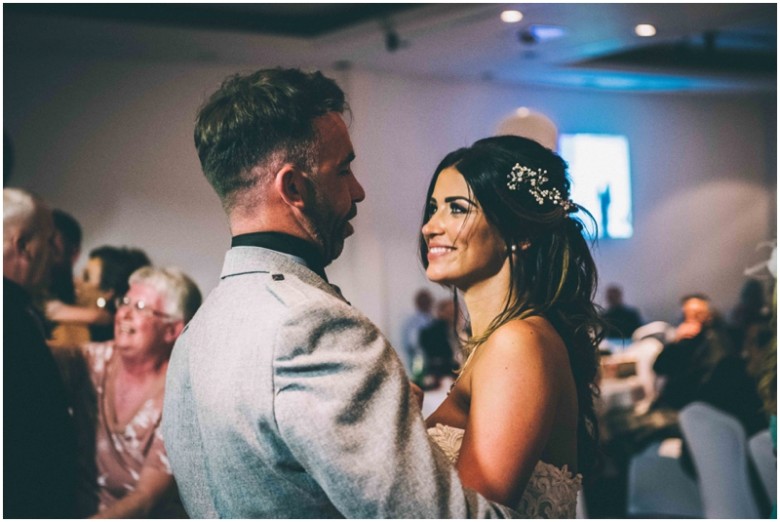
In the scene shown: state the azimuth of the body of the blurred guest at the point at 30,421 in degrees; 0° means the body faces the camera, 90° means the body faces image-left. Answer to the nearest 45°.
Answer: approximately 225°

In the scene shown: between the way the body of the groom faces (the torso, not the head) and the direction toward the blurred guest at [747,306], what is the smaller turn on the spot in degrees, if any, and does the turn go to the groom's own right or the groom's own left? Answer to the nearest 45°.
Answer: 0° — they already face them

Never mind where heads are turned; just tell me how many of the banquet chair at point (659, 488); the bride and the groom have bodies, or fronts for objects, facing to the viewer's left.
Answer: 1

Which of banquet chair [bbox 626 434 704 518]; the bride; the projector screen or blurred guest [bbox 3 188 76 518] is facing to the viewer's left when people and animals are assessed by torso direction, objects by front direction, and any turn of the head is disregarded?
the bride

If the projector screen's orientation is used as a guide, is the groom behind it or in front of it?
in front

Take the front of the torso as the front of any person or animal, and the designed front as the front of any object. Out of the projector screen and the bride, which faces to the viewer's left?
the bride

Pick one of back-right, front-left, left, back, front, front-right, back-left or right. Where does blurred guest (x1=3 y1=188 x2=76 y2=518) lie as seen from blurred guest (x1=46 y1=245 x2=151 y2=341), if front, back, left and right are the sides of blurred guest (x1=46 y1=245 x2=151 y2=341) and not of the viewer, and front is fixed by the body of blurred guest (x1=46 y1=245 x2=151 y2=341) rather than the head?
left

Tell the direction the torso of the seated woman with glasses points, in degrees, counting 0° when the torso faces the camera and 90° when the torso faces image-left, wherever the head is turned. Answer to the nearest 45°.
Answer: approximately 45°

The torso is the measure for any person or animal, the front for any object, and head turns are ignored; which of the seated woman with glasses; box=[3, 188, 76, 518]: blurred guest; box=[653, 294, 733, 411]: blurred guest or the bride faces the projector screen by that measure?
box=[3, 188, 76, 518]: blurred guest

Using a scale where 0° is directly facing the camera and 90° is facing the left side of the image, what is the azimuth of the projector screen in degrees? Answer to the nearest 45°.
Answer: approximately 0°

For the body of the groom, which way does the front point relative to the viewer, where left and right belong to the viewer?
facing away from the viewer and to the right of the viewer

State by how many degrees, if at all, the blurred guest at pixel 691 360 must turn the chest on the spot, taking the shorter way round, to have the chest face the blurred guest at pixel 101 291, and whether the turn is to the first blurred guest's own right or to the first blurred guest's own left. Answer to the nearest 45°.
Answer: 0° — they already face them

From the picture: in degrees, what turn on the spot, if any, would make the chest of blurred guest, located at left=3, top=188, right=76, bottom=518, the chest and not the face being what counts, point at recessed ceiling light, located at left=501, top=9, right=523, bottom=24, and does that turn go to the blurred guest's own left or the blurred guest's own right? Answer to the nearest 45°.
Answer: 0° — they already face it

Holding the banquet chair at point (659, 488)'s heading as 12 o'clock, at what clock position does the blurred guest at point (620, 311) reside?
The blurred guest is roughly at 12 o'clock from the banquet chair.

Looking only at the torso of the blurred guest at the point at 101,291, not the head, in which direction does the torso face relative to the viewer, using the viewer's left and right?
facing to the left of the viewer
